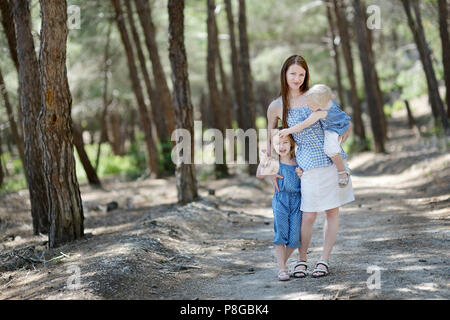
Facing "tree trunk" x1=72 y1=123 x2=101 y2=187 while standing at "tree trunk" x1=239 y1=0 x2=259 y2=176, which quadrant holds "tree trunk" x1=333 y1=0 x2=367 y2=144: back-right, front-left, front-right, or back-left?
back-right

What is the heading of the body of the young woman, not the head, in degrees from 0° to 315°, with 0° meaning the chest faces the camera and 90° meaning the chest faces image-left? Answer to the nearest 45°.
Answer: approximately 0°

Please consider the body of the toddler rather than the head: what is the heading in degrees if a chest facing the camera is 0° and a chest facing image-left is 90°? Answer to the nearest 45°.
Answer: approximately 90°

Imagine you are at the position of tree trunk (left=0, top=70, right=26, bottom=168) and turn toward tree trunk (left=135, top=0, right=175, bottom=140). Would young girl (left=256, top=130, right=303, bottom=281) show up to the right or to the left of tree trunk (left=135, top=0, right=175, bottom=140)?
right

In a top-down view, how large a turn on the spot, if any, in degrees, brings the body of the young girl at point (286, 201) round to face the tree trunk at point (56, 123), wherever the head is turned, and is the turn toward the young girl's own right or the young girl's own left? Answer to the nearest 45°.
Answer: approximately 135° to the young girl's own right

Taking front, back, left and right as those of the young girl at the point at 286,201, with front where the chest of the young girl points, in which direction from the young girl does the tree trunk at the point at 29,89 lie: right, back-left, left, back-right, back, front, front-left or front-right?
back-right
